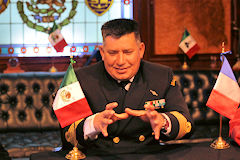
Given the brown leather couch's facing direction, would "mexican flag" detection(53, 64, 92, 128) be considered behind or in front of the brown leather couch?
in front

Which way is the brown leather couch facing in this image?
toward the camera

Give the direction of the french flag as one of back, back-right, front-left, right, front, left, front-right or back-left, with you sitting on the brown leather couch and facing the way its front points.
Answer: front-left

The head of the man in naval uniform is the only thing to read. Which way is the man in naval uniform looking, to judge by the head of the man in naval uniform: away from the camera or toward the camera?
toward the camera

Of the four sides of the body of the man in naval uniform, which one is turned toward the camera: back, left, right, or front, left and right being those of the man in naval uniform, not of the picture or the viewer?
front
